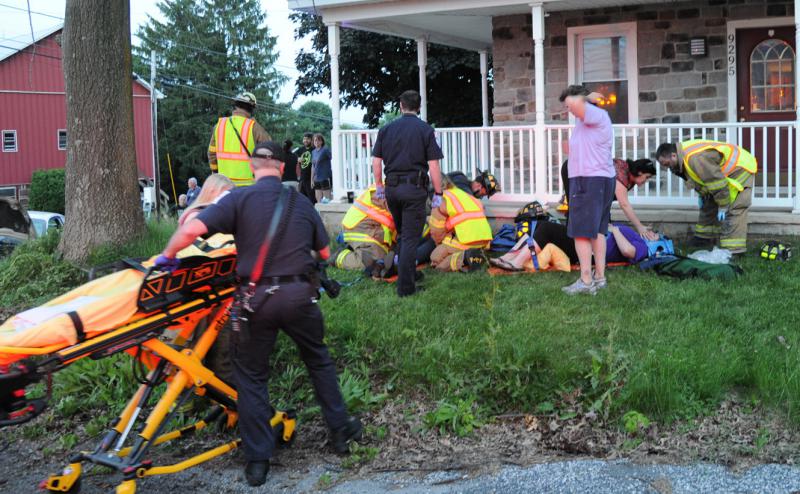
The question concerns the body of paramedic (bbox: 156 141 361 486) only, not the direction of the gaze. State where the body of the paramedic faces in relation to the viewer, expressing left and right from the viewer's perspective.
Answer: facing away from the viewer

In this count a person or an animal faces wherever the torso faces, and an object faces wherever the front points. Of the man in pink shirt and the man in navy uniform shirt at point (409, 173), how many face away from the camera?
1

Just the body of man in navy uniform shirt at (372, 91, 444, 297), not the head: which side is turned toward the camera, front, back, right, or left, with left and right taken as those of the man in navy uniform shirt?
back

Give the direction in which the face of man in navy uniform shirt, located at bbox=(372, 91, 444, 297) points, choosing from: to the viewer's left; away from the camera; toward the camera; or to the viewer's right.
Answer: away from the camera

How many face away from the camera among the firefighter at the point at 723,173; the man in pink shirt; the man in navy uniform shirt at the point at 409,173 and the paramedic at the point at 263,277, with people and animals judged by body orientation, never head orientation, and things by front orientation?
2

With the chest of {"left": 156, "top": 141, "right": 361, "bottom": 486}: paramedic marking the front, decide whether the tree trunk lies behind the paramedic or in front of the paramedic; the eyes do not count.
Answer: in front

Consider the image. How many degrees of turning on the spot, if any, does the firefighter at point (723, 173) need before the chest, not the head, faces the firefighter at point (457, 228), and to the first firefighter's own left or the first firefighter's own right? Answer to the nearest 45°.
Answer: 0° — they already face them

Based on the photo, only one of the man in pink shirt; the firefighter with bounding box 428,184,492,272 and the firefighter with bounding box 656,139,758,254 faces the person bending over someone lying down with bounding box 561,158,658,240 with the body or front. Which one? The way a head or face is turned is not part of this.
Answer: the firefighter with bounding box 656,139,758,254

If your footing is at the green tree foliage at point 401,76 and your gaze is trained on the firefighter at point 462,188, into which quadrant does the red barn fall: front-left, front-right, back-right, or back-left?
back-right

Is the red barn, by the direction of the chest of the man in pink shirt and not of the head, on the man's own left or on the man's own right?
on the man's own right
